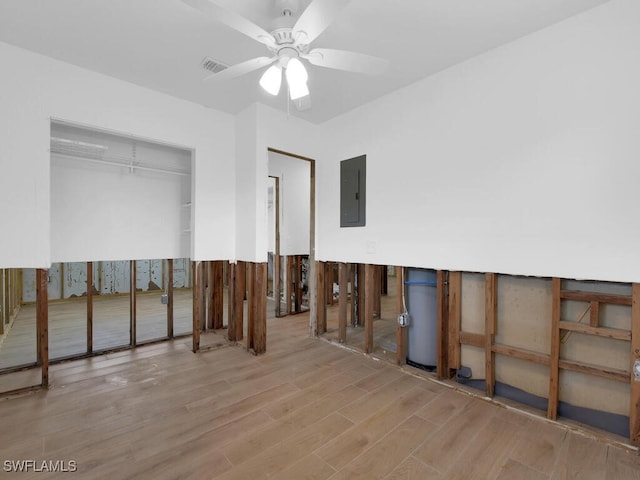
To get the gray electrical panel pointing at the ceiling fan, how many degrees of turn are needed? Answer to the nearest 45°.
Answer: approximately 45° to its left

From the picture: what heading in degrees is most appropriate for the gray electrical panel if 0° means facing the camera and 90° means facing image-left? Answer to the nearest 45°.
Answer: approximately 45°
